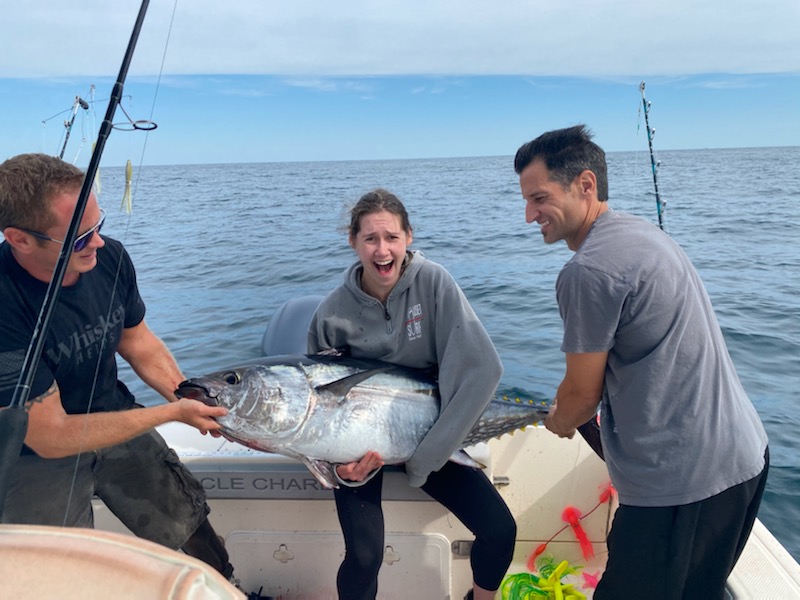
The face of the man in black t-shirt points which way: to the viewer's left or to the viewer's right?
to the viewer's right

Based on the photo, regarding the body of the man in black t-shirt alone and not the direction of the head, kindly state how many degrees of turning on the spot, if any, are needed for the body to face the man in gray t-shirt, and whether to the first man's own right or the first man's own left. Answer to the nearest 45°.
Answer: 0° — they already face them

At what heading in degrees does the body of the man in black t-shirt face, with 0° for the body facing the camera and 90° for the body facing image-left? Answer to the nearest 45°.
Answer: approximately 315°

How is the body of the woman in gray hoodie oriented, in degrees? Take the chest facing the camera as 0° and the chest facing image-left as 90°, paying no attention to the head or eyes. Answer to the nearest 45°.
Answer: approximately 0°

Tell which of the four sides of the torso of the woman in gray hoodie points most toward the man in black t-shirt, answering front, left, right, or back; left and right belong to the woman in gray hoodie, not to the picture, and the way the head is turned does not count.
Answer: right

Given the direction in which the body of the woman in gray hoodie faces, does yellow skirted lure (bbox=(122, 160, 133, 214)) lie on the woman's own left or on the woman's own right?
on the woman's own right

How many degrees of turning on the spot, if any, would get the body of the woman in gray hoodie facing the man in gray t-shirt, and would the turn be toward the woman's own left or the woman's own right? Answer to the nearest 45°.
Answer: approximately 45° to the woman's own left

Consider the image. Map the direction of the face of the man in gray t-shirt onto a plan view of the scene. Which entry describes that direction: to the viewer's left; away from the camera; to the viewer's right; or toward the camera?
to the viewer's left
